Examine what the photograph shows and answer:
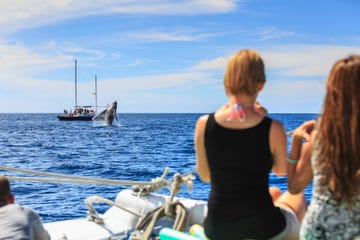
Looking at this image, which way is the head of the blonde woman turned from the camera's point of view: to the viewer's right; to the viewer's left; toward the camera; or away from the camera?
away from the camera

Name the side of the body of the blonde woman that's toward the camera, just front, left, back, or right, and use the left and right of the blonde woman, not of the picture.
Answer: back
